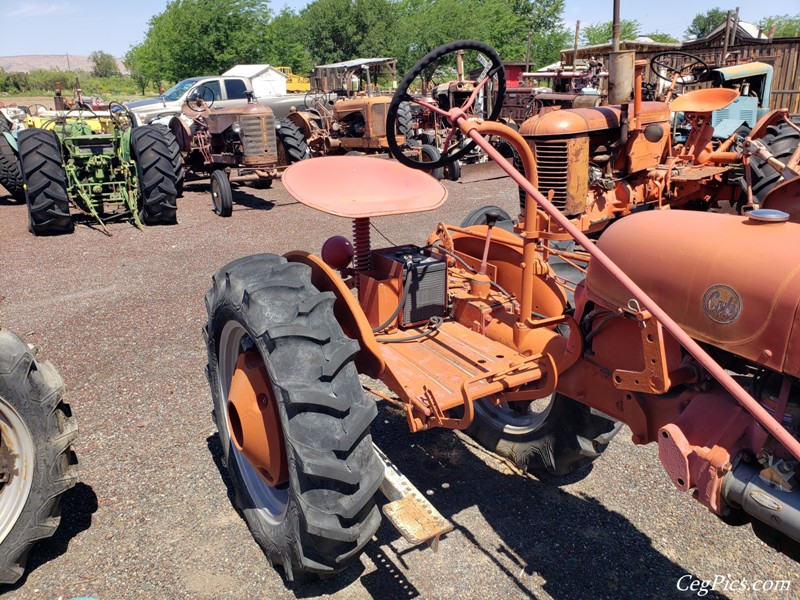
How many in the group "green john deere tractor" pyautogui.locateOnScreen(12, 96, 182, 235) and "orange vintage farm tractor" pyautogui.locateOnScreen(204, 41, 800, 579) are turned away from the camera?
1

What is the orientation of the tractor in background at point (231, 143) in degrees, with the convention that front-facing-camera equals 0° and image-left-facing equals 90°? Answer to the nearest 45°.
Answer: approximately 315°

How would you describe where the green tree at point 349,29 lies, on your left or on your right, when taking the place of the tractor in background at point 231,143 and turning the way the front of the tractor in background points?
on your left

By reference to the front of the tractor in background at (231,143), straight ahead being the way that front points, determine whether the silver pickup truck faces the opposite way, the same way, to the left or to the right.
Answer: to the right

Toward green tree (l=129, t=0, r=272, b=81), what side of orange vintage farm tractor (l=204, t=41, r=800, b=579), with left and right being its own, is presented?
back

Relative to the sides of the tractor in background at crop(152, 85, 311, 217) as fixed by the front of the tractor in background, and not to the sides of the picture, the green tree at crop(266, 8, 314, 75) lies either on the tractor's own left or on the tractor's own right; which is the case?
on the tractor's own left

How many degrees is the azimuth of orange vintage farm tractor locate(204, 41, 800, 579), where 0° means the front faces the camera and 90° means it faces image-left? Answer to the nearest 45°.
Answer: approximately 315°

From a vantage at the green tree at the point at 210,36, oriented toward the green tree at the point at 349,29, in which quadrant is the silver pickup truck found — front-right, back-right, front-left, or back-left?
back-right

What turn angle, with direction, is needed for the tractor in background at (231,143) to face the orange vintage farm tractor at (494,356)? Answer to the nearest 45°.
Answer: approximately 45° to its right

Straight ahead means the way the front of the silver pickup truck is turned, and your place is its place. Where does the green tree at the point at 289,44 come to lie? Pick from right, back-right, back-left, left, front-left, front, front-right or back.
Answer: back-right

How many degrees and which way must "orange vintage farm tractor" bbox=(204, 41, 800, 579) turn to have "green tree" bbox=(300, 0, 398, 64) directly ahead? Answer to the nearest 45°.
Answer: approximately 135° to its left

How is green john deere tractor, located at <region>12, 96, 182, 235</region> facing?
away from the camera

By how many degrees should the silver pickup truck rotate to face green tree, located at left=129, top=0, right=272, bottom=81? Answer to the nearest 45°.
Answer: approximately 135° to its right

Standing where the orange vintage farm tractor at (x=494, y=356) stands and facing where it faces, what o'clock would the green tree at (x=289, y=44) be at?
The green tree is roughly at 7 o'clock from the orange vintage farm tractor.
